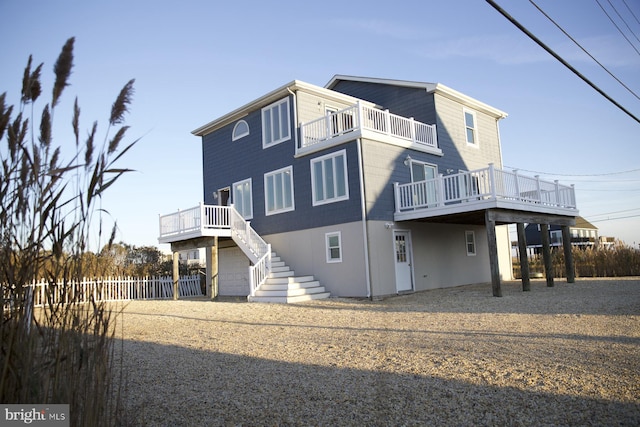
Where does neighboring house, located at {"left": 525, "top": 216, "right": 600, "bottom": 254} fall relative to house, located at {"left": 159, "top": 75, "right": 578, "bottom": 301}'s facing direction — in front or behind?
behind

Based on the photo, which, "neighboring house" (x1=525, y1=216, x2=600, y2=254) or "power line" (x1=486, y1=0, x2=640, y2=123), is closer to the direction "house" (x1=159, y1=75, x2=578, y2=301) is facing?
the power line

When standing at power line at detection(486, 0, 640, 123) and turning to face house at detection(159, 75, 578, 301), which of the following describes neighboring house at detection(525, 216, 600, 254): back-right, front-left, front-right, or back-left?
front-right
